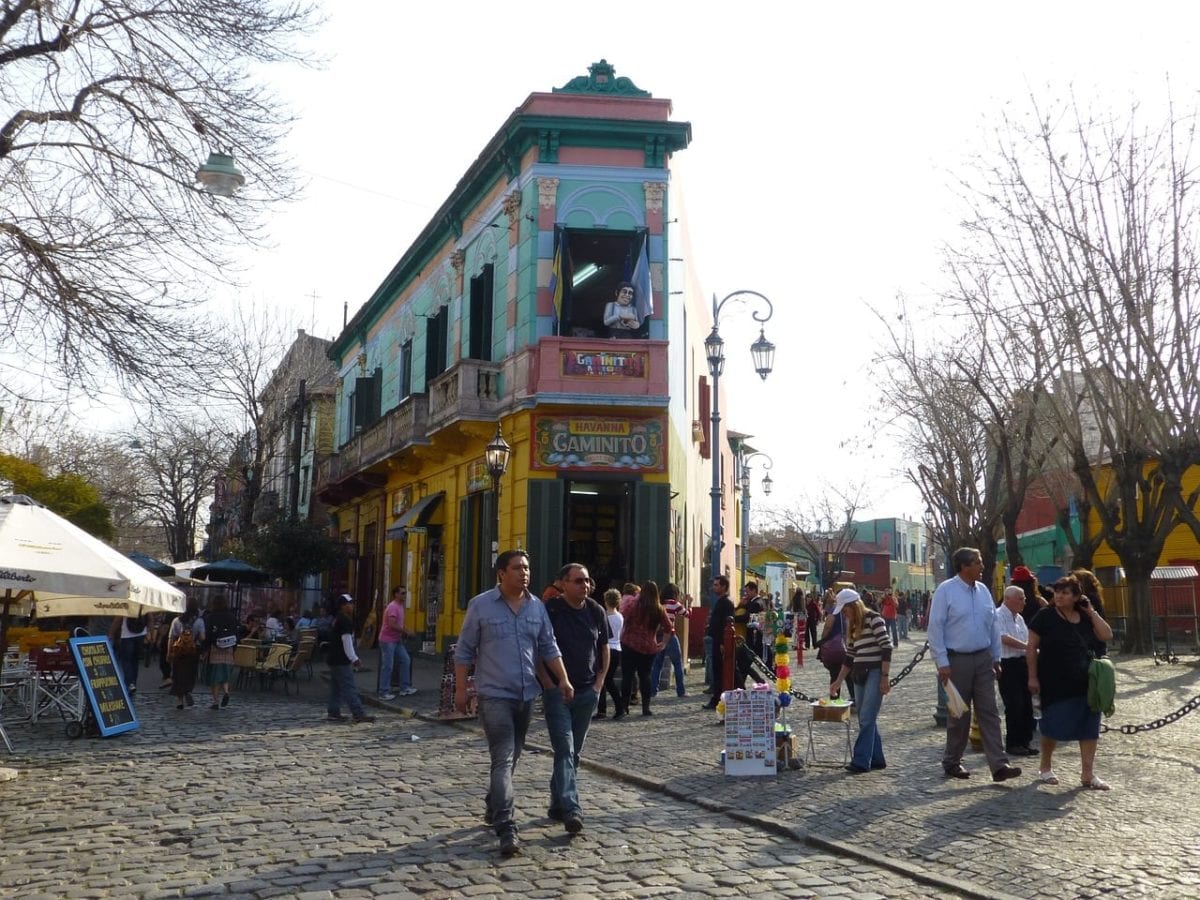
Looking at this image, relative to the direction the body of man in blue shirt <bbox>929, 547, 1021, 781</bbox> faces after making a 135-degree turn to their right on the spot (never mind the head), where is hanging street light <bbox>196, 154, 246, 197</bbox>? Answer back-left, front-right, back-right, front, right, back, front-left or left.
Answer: front

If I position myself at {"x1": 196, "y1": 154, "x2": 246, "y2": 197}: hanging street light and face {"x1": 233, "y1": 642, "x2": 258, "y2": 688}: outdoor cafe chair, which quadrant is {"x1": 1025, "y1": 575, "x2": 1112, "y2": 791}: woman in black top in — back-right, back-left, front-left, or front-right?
back-right

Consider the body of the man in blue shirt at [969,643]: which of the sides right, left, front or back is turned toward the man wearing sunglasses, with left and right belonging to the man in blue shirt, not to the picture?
right

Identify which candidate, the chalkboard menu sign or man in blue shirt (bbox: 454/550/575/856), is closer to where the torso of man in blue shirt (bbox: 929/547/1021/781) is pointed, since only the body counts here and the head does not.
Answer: the man in blue shirt

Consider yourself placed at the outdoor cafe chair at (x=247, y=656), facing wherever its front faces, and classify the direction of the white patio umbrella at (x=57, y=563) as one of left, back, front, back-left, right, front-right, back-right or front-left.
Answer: back-right

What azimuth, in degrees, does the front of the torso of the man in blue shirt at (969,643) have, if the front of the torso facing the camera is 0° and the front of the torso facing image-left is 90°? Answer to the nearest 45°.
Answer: approximately 315°

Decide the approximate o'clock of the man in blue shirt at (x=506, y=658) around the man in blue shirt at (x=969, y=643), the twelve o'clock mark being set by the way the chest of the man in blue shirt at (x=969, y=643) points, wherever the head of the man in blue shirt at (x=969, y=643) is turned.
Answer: the man in blue shirt at (x=506, y=658) is roughly at 3 o'clock from the man in blue shirt at (x=969, y=643).
